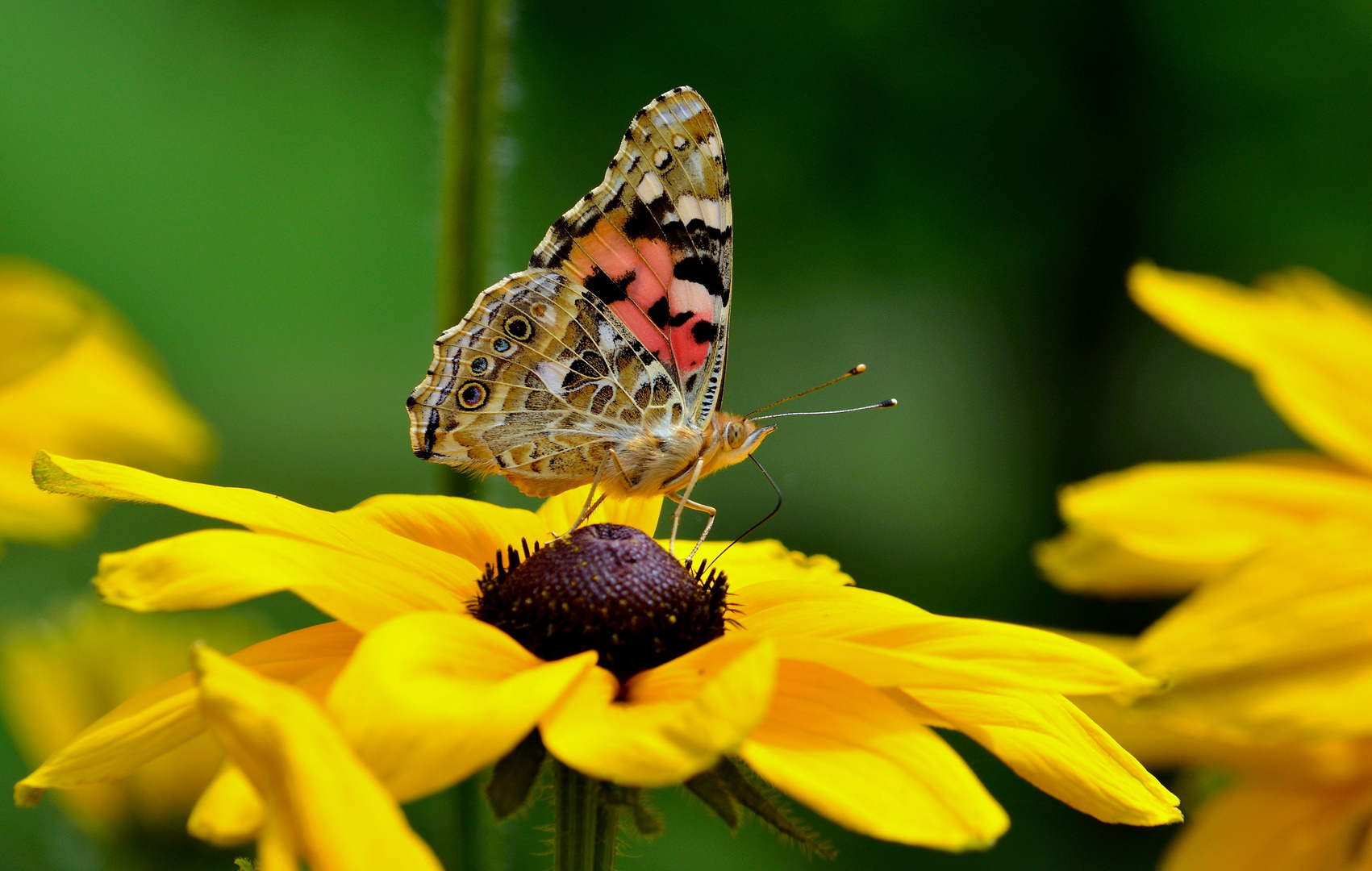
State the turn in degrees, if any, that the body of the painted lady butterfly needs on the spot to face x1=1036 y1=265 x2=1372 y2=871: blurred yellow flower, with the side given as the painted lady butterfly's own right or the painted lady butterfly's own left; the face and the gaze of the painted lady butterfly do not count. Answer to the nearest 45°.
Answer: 0° — it already faces it

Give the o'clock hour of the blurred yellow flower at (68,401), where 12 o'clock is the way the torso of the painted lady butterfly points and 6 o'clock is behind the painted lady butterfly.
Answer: The blurred yellow flower is roughly at 7 o'clock from the painted lady butterfly.

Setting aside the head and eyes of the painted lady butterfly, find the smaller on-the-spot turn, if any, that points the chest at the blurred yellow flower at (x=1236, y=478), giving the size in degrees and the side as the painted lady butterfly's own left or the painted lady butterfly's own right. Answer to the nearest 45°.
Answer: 0° — it already faces it

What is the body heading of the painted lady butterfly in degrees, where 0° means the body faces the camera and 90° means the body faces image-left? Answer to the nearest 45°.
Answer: approximately 270°
